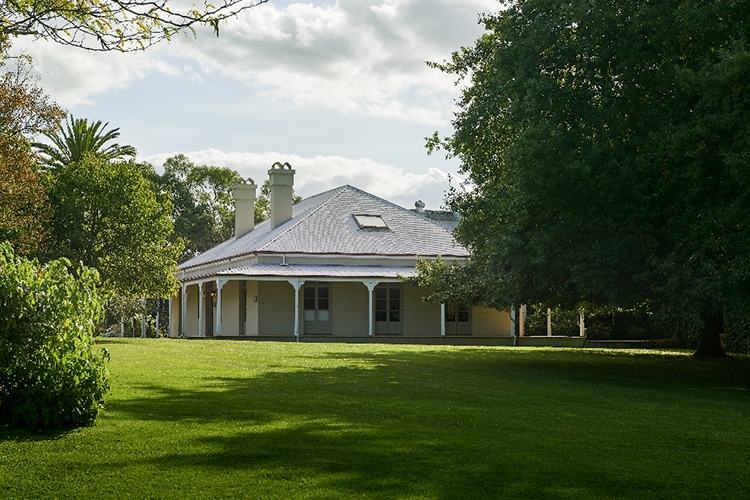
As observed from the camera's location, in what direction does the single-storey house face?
facing the viewer

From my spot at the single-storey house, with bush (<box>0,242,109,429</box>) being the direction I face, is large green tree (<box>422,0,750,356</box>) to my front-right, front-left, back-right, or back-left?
front-left

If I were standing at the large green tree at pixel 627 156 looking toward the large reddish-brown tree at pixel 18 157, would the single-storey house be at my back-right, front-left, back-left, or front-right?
front-right

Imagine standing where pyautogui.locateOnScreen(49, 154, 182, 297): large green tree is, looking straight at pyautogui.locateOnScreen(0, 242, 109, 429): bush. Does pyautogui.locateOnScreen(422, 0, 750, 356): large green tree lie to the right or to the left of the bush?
left

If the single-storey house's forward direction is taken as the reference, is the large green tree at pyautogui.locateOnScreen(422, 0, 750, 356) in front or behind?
in front

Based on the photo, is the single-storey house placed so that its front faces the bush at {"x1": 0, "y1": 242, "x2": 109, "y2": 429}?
yes

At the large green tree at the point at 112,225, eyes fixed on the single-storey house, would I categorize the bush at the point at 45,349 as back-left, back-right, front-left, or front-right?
back-right

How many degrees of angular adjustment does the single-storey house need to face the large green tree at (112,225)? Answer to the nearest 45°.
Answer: approximately 45° to its right

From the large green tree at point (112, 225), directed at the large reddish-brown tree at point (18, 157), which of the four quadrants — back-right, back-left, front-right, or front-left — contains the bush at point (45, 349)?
front-left

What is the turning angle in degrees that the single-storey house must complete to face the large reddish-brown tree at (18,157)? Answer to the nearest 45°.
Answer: approximately 45° to its right
